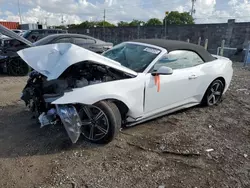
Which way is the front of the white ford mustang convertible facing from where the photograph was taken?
facing the viewer and to the left of the viewer
